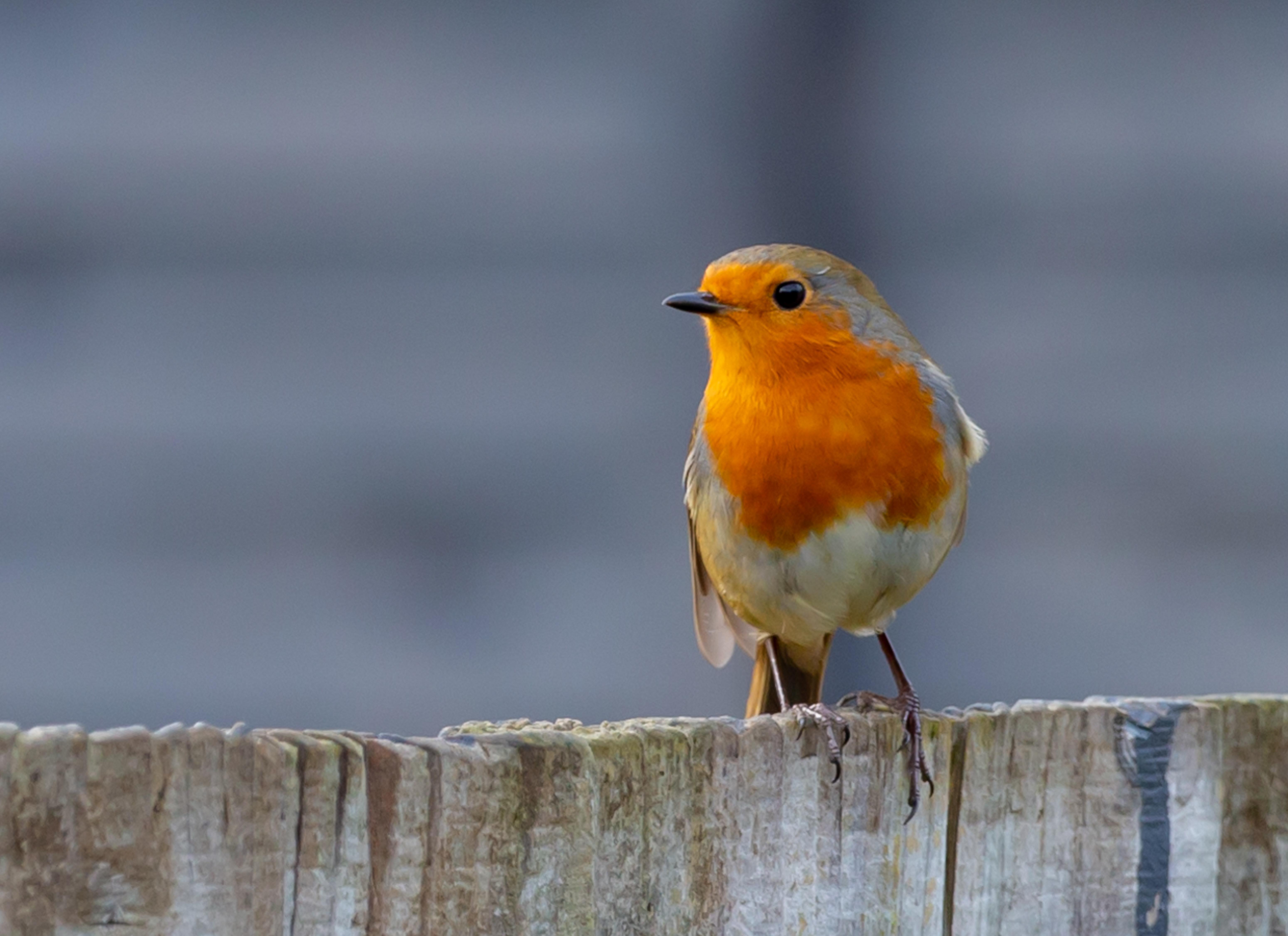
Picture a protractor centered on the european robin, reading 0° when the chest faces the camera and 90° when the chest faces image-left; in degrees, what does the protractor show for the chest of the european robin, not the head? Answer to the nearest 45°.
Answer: approximately 0°
